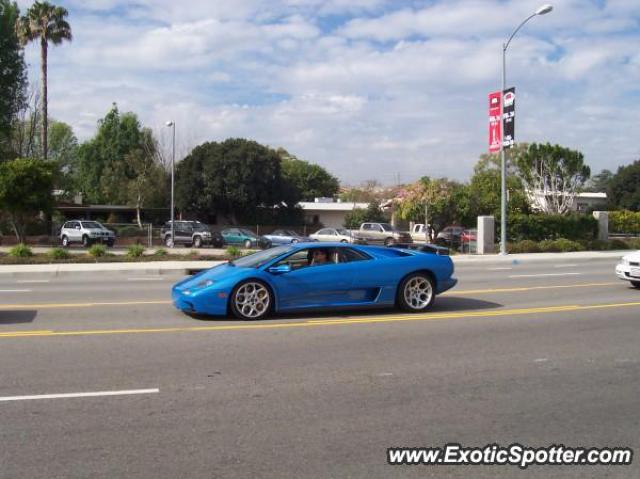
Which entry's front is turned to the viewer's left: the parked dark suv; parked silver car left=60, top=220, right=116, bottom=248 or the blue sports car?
the blue sports car

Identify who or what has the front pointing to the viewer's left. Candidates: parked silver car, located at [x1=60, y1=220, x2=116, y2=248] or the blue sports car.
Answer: the blue sports car

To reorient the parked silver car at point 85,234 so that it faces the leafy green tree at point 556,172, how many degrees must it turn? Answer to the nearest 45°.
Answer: approximately 45° to its left

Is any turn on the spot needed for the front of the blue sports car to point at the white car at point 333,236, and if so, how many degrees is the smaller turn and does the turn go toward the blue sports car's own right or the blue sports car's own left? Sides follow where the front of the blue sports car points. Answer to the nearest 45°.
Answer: approximately 90° to the blue sports car's own right

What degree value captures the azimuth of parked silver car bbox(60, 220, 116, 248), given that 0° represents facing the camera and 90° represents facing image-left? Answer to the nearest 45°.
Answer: approximately 315°

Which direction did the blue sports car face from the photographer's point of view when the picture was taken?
facing to the left of the viewer

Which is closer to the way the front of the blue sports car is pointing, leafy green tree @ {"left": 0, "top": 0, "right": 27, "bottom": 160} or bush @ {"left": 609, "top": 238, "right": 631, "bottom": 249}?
the leafy green tree

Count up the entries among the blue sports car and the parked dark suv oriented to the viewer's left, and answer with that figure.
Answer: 1
